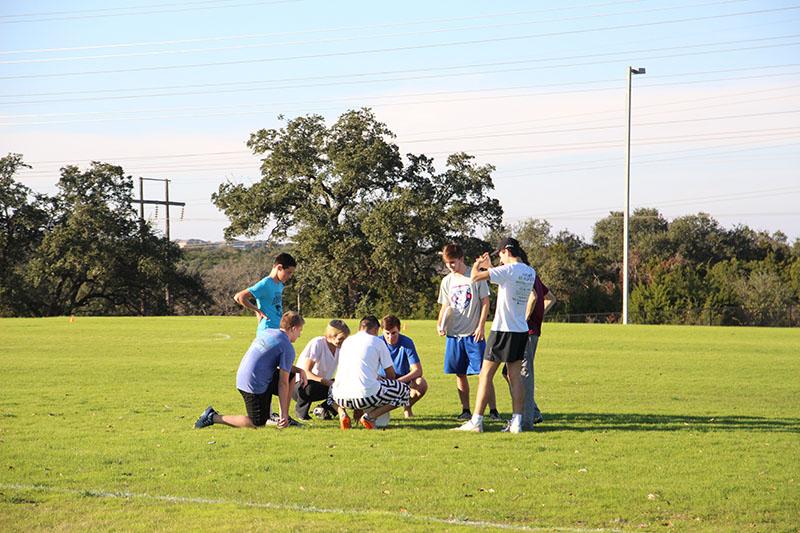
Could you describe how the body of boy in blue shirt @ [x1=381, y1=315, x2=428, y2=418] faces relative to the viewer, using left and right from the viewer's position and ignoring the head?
facing the viewer and to the left of the viewer

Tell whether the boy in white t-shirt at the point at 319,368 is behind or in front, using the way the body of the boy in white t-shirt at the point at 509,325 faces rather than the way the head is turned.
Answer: in front

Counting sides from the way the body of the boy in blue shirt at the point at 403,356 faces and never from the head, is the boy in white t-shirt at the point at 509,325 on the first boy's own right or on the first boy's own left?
on the first boy's own left

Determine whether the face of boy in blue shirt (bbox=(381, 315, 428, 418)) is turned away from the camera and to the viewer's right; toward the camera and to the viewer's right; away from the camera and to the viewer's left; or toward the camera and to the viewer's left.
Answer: toward the camera and to the viewer's left

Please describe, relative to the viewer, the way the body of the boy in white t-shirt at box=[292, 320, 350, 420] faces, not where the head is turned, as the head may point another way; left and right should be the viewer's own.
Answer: facing the viewer and to the right of the viewer

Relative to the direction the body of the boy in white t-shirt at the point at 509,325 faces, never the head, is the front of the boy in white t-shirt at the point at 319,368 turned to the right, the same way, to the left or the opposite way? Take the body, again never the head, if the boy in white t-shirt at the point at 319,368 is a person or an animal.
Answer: the opposite way

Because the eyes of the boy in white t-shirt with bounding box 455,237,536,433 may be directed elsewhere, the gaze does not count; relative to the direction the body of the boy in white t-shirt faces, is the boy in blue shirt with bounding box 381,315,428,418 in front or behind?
in front

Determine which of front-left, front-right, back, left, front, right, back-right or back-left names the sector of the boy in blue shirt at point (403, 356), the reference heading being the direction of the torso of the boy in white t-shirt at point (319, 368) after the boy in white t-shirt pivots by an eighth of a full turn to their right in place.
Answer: left

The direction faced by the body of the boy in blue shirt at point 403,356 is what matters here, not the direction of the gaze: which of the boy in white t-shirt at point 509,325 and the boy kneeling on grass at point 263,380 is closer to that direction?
the boy kneeling on grass

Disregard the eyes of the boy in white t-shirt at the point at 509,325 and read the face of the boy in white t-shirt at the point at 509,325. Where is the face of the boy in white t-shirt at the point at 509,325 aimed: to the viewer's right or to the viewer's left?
to the viewer's left

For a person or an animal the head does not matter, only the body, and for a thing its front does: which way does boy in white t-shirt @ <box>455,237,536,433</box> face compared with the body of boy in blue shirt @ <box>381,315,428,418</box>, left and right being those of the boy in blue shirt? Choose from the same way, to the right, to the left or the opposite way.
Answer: to the right
